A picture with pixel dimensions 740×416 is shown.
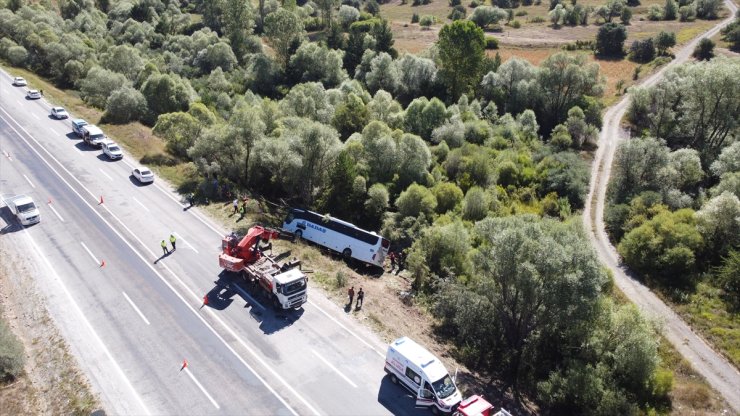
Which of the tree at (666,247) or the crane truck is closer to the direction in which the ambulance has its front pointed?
the tree

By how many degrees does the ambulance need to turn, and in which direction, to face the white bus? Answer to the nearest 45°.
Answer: approximately 135° to its left

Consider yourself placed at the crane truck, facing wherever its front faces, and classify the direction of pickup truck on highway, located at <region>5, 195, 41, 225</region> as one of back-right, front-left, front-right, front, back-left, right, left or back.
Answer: back

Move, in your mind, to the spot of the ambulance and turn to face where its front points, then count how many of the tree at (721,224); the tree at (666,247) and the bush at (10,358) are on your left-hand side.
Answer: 2

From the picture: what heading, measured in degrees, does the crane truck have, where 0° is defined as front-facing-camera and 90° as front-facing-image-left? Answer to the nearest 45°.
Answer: approximately 315°
